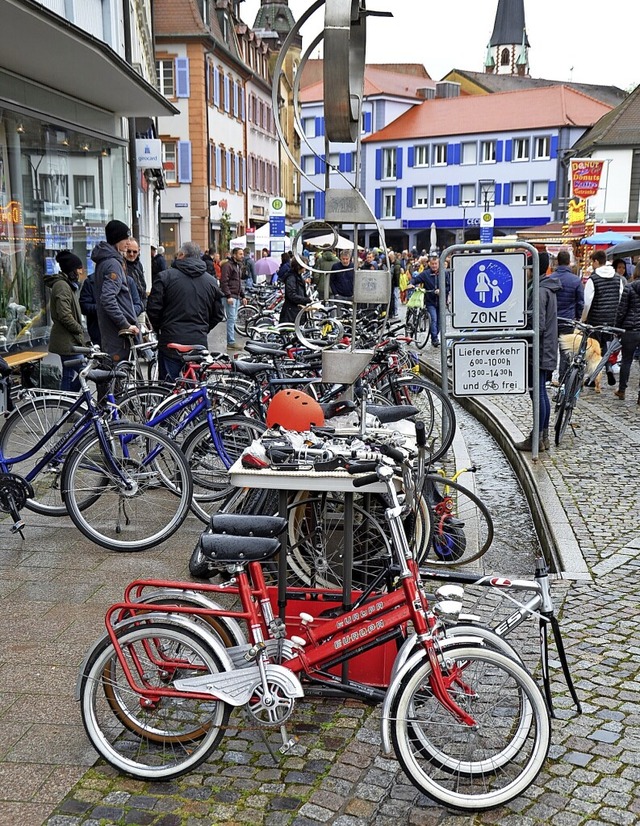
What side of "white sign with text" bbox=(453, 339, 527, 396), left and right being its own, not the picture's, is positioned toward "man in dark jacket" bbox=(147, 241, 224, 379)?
right

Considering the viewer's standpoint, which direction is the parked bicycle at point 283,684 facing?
facing to the right of the viewer

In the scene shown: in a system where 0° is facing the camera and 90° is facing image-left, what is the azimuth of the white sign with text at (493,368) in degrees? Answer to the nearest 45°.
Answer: approximately 0°

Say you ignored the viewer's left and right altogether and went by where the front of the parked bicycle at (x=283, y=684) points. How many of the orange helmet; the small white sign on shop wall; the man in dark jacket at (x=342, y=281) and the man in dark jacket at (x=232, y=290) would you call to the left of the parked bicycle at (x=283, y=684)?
4

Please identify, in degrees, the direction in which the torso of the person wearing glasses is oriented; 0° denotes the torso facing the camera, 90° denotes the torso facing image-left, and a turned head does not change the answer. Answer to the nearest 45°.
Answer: approximately 45°

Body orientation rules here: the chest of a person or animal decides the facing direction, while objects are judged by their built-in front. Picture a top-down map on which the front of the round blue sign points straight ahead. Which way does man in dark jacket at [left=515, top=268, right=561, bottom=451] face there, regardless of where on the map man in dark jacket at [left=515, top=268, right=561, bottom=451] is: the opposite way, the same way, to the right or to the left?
to the right

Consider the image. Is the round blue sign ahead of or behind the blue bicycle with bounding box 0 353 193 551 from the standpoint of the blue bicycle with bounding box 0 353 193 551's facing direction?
ahead

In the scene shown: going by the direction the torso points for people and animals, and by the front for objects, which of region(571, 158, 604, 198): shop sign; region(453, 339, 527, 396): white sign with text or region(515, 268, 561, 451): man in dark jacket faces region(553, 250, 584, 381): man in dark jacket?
the shop sign

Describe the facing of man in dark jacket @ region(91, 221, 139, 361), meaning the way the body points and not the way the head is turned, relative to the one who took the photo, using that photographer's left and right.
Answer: facing to the right of the viewer

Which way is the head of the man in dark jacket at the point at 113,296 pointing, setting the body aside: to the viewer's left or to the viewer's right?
to the viewer's right

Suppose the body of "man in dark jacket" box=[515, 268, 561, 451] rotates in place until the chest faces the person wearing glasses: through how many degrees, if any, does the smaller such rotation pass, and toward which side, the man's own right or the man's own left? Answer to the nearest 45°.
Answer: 0° — they already face them
